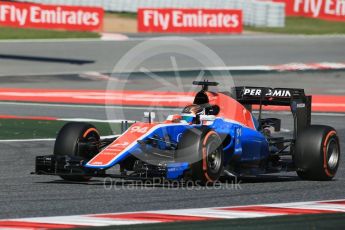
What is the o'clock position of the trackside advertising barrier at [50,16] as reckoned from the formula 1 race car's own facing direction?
The trackside advertising barrier is roughly at 4 o'clock from the formula 1 race car.

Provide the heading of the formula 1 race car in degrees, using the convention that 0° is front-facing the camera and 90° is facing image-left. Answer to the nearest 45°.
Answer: approximately 45°

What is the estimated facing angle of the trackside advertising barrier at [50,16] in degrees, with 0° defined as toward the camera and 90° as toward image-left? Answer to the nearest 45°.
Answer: approximately 0°

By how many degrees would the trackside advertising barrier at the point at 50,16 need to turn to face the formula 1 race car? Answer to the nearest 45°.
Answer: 0° — it already faces it

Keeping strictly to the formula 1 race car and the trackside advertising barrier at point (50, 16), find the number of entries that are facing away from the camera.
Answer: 0
